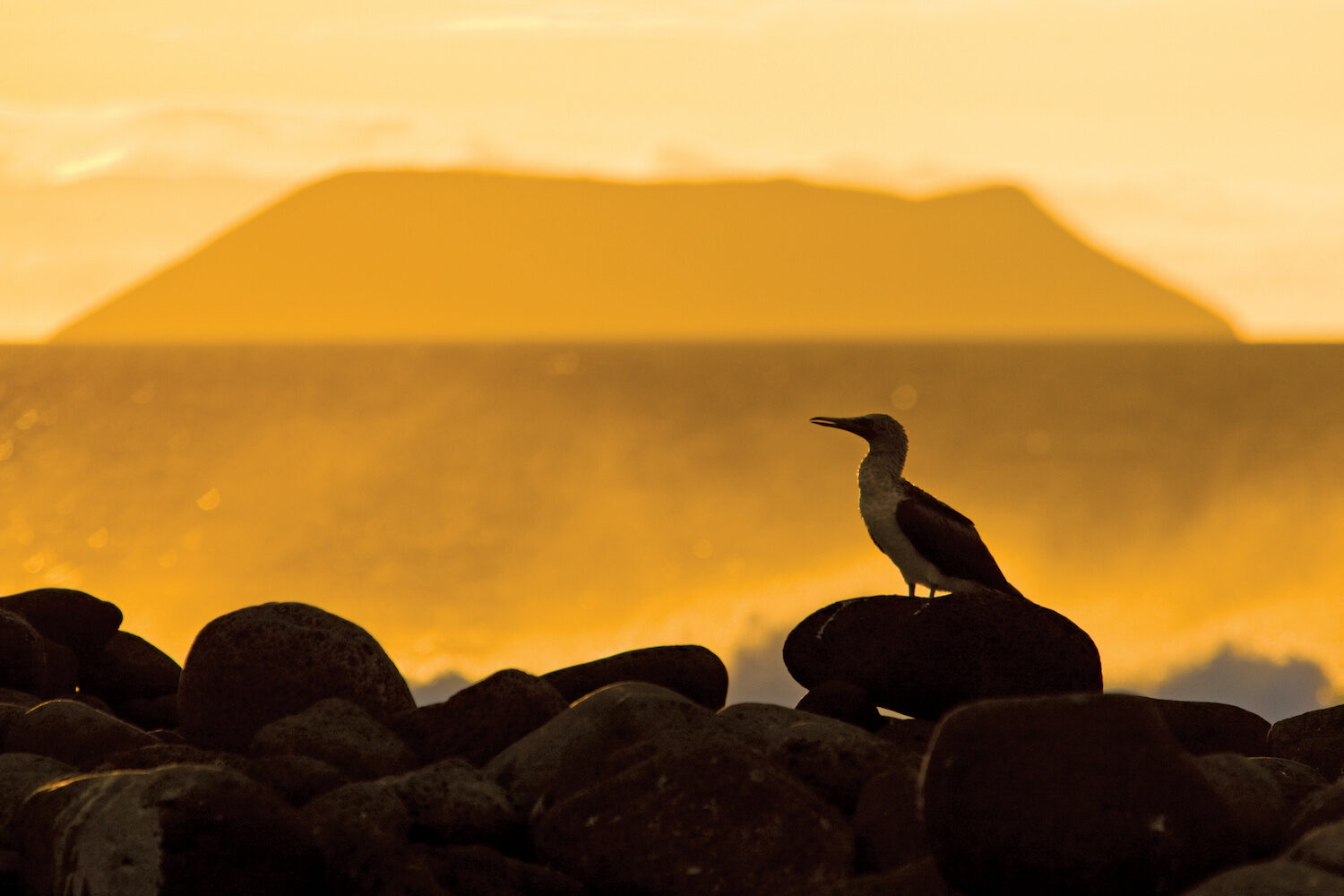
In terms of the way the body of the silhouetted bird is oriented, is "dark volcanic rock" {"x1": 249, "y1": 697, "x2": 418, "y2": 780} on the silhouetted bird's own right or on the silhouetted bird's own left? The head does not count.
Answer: on the silhouetted bird's own left

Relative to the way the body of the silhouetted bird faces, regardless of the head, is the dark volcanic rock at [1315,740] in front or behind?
behind

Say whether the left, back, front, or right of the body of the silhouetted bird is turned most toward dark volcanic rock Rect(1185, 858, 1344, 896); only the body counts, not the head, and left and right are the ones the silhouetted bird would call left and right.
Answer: left

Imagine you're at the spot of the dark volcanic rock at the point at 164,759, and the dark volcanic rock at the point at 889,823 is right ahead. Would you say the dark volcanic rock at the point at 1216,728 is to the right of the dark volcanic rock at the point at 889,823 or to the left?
left

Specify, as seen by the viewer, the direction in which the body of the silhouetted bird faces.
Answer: to the viewer's left

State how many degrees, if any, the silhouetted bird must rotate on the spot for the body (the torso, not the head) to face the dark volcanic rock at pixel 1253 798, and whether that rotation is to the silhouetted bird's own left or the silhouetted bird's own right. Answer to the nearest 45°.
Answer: approximately 135° to the silhouetted bird's own left

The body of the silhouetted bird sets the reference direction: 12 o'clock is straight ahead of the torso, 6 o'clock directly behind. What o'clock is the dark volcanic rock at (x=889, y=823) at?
The dark volcanic rock is roughly at 9 o'clock from the silhouetted bird.

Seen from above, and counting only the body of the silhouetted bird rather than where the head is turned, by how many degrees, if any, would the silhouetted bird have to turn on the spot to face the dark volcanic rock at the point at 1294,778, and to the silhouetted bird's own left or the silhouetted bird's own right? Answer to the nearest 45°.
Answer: approximately 135° to the silhouetted bird's own left

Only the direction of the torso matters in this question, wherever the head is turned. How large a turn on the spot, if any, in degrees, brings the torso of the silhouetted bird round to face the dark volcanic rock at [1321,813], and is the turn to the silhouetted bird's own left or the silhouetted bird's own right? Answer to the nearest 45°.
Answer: approximately 135° to the silhouetted bird's own left

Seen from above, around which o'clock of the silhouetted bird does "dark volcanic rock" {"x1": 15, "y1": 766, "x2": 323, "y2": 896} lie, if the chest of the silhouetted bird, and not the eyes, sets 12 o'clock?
The dark volcanic rock is roughly at 10 o'clock from the silhouetted bird.

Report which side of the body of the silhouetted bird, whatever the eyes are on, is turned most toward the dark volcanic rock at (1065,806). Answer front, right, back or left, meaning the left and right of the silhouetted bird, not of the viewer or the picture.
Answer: left

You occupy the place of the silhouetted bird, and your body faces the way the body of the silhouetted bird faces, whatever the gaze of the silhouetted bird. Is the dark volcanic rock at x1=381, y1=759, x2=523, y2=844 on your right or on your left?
on your left
